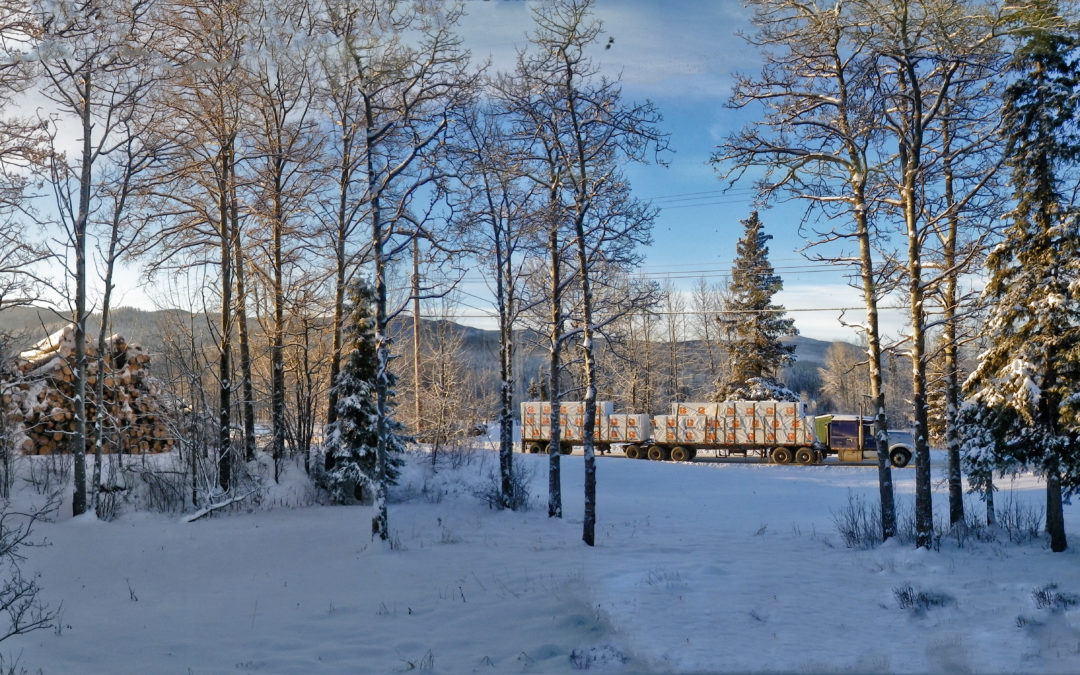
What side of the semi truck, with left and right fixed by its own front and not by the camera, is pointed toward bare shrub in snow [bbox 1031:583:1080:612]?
right

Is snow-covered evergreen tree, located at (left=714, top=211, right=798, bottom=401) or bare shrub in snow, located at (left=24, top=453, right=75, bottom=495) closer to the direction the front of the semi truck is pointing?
the snow-covered evergreen tree

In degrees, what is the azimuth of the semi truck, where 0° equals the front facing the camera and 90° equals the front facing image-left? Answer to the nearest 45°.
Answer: approximately 270°

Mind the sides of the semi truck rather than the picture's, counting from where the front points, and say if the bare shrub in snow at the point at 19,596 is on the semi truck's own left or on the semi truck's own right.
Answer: on the semi truck's own right

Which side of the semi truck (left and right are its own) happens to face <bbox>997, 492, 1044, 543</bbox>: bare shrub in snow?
right

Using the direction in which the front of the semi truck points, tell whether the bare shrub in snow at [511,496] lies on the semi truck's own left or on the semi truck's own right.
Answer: on the semi truck's own right

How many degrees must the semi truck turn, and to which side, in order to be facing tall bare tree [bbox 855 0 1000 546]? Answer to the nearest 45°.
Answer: approximately 90° to its right

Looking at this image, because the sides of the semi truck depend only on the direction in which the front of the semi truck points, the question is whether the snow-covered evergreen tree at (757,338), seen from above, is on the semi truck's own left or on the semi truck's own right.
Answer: on the semi truck's own left
